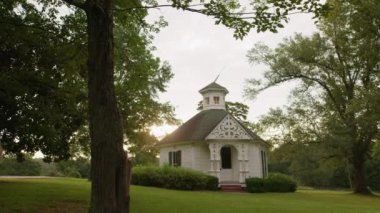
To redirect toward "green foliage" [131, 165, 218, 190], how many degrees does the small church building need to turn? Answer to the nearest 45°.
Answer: approximately 90° to its right

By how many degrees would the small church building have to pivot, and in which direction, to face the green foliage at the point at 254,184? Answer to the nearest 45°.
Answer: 0° — it already faces it

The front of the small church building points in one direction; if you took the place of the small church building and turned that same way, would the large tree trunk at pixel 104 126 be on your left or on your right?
on your right

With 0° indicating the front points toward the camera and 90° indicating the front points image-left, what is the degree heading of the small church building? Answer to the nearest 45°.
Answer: approximately 315°

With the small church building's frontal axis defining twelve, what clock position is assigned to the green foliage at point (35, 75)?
The green foliage is roughly at 2 o'clock from the small church building.
